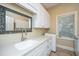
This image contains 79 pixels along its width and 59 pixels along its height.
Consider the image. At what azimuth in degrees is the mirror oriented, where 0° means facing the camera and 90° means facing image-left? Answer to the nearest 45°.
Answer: approximately 315°
